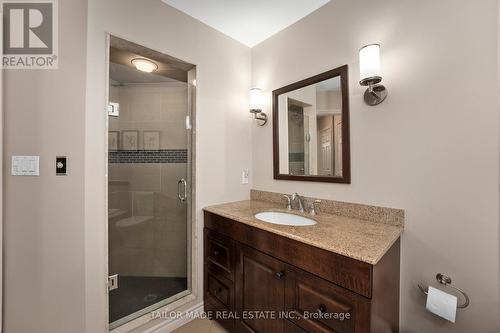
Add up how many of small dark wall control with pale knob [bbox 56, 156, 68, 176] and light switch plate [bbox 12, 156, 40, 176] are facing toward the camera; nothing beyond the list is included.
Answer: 2

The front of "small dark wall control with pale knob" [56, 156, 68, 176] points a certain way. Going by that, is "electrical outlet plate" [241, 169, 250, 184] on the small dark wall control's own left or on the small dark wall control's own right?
on the small dark wall control's own left

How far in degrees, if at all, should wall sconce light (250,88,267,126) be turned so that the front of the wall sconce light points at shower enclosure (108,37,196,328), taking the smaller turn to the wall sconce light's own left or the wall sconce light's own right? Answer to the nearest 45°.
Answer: approximately 45° to the wall sconce light's own right

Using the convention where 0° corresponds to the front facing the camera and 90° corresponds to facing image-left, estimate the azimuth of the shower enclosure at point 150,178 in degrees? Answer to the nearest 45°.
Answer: approximately 315°

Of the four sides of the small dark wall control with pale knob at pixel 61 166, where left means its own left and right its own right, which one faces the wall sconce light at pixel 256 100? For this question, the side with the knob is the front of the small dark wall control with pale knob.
left

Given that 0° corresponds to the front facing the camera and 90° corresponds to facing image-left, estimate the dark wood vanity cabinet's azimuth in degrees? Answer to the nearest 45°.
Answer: approximately 45°

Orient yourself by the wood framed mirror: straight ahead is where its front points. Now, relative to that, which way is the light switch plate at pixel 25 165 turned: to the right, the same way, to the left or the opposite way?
to the left

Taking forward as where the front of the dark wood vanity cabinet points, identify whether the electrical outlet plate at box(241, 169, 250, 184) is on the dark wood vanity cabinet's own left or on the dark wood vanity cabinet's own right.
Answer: on the dark wood vanity cabinet's own right
